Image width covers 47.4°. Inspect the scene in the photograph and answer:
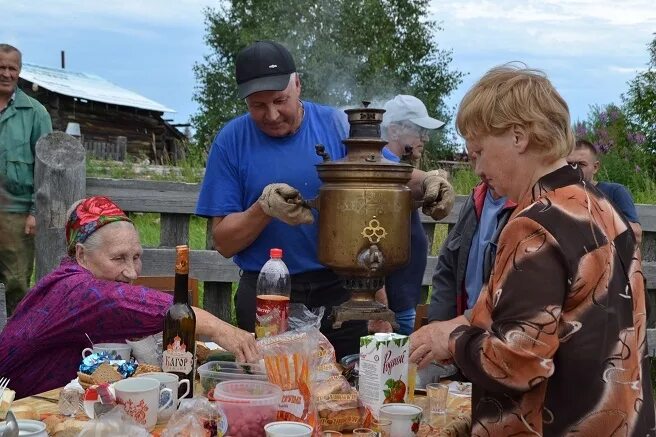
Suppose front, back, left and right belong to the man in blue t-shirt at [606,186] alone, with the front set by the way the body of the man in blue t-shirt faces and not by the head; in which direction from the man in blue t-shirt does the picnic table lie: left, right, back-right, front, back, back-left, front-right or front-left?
front-left

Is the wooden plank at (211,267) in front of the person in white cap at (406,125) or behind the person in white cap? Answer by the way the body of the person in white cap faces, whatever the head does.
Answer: behind

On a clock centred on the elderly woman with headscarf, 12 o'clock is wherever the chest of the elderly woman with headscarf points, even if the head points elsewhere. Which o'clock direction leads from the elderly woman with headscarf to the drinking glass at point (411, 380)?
The drinking glass is roughly at 1 o'clock from the elderly woman with headscarf.

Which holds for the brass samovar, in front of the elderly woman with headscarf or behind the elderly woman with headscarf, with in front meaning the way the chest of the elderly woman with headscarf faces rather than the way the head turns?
in front

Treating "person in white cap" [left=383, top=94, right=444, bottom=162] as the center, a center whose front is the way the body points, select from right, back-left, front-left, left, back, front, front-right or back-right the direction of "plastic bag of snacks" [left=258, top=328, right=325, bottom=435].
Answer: right

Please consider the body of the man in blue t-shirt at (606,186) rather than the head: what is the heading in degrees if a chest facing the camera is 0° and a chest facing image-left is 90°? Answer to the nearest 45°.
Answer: approximately 45°

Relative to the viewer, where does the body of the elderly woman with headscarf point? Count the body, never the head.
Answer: to the viewer's right

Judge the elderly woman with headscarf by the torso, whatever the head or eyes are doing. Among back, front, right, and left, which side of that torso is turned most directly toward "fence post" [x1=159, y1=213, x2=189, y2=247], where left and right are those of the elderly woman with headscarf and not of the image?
left

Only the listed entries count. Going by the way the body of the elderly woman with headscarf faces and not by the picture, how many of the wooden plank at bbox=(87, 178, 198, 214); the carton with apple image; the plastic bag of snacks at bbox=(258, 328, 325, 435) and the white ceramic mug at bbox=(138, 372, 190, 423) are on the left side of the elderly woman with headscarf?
1

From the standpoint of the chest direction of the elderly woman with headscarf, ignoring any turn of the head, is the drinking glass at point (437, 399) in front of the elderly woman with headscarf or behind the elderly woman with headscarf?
in front
